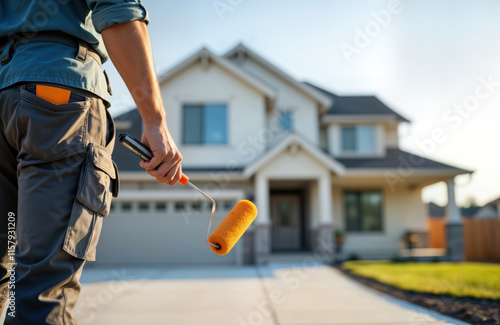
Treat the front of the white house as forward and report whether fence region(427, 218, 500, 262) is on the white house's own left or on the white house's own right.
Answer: on the white house's own left

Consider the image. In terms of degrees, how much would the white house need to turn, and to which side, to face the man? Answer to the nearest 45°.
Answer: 0° — it already faces them

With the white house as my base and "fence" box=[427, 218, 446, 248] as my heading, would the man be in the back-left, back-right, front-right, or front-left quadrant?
back-right

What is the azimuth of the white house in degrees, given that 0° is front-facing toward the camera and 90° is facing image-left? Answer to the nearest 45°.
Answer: approximately 0°

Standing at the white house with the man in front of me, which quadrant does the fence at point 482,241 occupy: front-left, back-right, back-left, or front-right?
back-left

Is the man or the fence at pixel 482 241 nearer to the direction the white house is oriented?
the man

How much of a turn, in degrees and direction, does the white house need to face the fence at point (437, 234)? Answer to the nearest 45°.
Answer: approximately 135° to its left

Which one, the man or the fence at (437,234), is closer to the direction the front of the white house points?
the man
